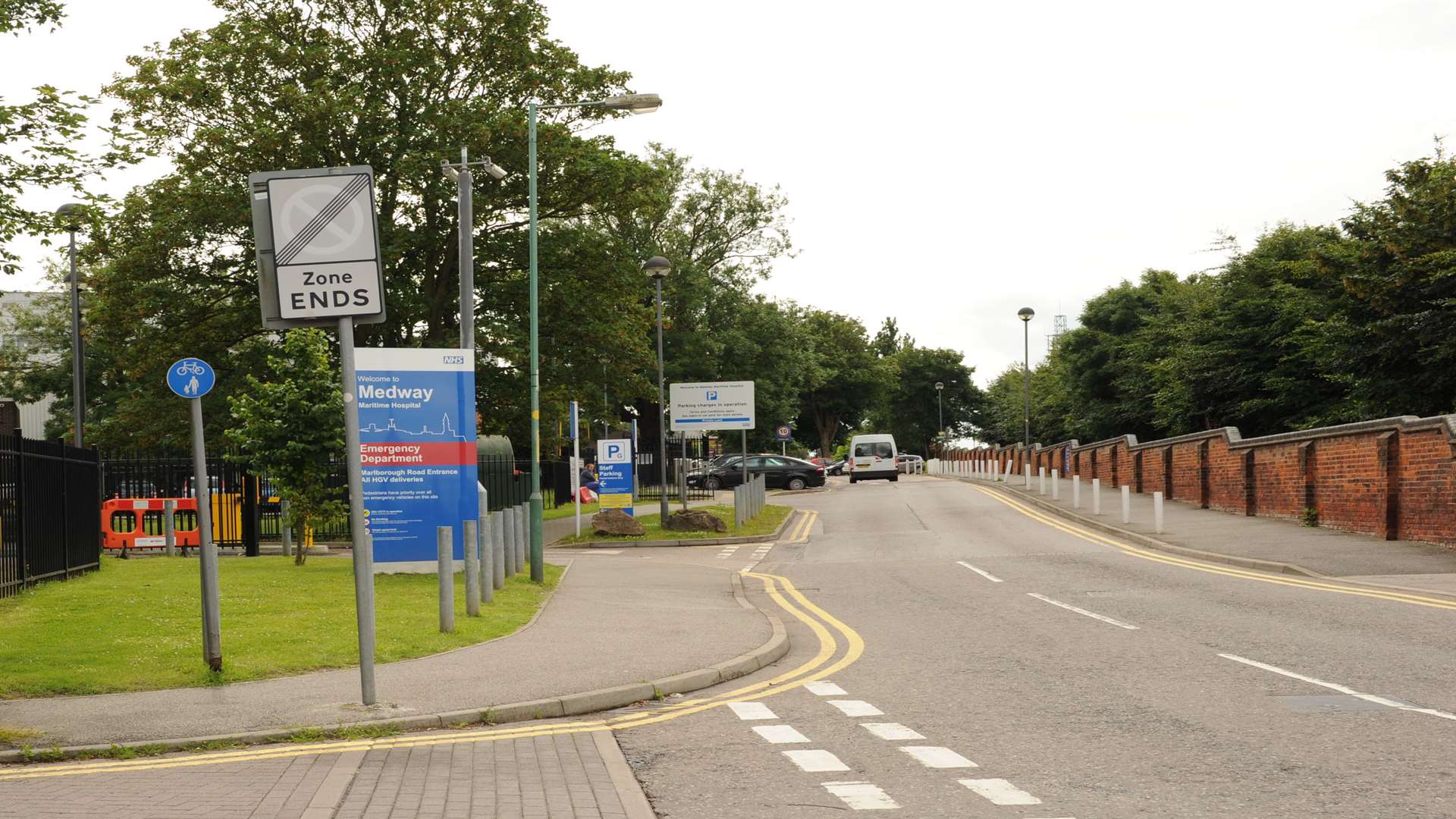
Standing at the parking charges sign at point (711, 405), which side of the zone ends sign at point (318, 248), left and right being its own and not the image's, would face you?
back

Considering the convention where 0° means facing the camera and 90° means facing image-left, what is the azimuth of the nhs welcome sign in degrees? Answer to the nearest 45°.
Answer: approximately 0°

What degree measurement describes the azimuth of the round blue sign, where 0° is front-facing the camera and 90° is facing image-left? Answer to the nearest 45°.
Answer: approximately 0°

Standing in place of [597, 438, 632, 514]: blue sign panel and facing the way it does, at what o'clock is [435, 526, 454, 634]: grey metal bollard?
The grey metal bollard is roughly at 12 o'clock from the blue sign panel.

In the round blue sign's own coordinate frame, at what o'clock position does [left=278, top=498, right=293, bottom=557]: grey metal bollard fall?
The grey metal bollard is roughly at 6 o'clock from the round blue sign.

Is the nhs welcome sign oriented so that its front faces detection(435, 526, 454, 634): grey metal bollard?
yes

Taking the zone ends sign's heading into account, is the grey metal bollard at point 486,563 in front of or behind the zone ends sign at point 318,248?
behind
